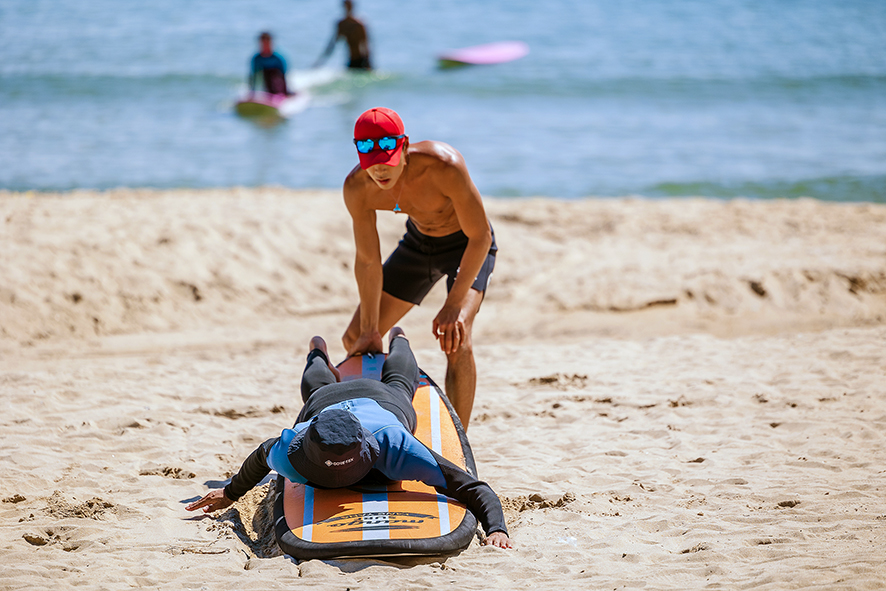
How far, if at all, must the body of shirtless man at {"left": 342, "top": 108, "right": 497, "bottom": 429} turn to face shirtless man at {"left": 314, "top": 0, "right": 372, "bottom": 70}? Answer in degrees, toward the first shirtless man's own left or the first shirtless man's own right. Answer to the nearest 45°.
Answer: approximately 135° to the first shirtless man's own right

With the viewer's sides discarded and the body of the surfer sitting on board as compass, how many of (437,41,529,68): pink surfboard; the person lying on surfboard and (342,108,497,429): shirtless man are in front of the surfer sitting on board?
2

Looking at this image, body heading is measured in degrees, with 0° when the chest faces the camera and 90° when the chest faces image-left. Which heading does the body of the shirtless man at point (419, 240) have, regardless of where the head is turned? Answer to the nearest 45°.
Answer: approximately 45°

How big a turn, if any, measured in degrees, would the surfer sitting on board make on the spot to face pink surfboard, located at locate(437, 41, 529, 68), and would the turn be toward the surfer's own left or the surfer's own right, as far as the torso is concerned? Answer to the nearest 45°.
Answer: approximately 135° to the surfer's own left

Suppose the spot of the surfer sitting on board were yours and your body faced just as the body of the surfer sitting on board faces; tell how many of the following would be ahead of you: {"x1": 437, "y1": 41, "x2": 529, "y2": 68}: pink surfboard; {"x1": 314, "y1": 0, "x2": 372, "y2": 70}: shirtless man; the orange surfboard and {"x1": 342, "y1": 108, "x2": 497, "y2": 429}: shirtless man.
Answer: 2

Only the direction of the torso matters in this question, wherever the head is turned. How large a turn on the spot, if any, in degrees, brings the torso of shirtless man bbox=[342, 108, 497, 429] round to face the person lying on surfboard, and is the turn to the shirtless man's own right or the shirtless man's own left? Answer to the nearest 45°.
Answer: approximately 45° to the shirtless man's own left
